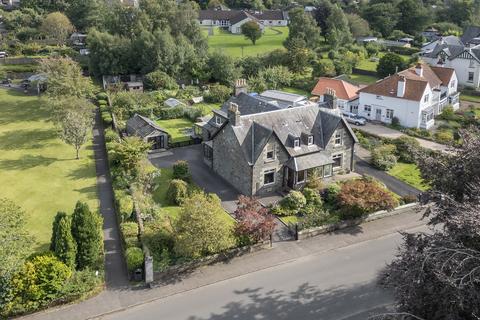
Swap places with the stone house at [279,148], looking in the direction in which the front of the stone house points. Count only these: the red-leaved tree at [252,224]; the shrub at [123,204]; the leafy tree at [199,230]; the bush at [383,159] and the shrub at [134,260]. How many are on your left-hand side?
1

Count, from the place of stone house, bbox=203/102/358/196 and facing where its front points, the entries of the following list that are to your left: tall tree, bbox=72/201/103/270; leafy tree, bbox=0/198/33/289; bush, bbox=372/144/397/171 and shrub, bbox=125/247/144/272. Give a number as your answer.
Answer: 1

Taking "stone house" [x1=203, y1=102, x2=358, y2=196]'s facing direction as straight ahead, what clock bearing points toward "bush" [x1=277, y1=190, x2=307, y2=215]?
The bush is roughly at 1 o'clock from the stone house.

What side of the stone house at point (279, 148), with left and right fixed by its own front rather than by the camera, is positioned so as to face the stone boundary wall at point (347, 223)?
front

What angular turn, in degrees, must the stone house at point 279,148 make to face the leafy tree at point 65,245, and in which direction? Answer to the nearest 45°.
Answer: approximately 90° to its right

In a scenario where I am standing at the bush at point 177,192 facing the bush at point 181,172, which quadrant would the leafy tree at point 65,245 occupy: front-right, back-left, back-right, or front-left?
back-left

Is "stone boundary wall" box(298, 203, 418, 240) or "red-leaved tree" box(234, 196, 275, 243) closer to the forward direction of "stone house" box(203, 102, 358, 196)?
the stone boundary wall

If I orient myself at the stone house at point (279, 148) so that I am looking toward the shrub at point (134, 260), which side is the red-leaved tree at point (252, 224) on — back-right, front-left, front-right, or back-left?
front-left

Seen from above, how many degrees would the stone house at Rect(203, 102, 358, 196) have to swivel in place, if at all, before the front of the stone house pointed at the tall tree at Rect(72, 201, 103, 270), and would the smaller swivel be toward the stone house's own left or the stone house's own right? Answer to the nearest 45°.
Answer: approximately 90° to the stone house's own right

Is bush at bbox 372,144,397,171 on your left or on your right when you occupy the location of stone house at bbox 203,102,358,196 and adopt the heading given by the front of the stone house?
on your left

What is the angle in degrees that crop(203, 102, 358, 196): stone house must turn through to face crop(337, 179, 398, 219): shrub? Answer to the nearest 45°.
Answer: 0° — it already faces it

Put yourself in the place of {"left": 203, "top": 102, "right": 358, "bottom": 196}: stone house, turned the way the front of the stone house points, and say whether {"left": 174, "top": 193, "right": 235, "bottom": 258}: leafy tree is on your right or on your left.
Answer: on your right

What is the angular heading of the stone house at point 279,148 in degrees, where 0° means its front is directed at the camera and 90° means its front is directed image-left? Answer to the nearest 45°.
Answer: approximately 315°

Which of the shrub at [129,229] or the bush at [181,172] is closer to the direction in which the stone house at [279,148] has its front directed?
the shrub

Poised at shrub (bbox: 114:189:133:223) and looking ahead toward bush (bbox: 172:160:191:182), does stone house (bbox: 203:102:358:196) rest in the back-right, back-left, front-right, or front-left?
front-right

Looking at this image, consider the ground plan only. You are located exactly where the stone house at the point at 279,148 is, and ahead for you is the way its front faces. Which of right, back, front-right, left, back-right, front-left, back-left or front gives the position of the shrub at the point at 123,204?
right

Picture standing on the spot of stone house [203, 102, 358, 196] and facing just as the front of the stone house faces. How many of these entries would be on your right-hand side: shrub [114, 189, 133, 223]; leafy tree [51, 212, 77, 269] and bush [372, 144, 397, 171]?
2

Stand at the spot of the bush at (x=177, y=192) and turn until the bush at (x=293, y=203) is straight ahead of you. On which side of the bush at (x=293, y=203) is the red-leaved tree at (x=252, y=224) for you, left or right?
right

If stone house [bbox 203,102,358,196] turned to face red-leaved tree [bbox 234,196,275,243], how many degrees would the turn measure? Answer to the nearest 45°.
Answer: approximately 45° to its right

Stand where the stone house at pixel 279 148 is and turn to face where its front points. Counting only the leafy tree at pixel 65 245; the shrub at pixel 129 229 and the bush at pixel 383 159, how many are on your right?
2

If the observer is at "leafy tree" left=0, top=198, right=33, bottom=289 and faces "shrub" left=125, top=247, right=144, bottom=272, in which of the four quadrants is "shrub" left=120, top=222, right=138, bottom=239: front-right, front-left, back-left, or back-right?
front-left

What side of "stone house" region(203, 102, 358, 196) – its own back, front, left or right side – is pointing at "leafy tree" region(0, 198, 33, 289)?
right
